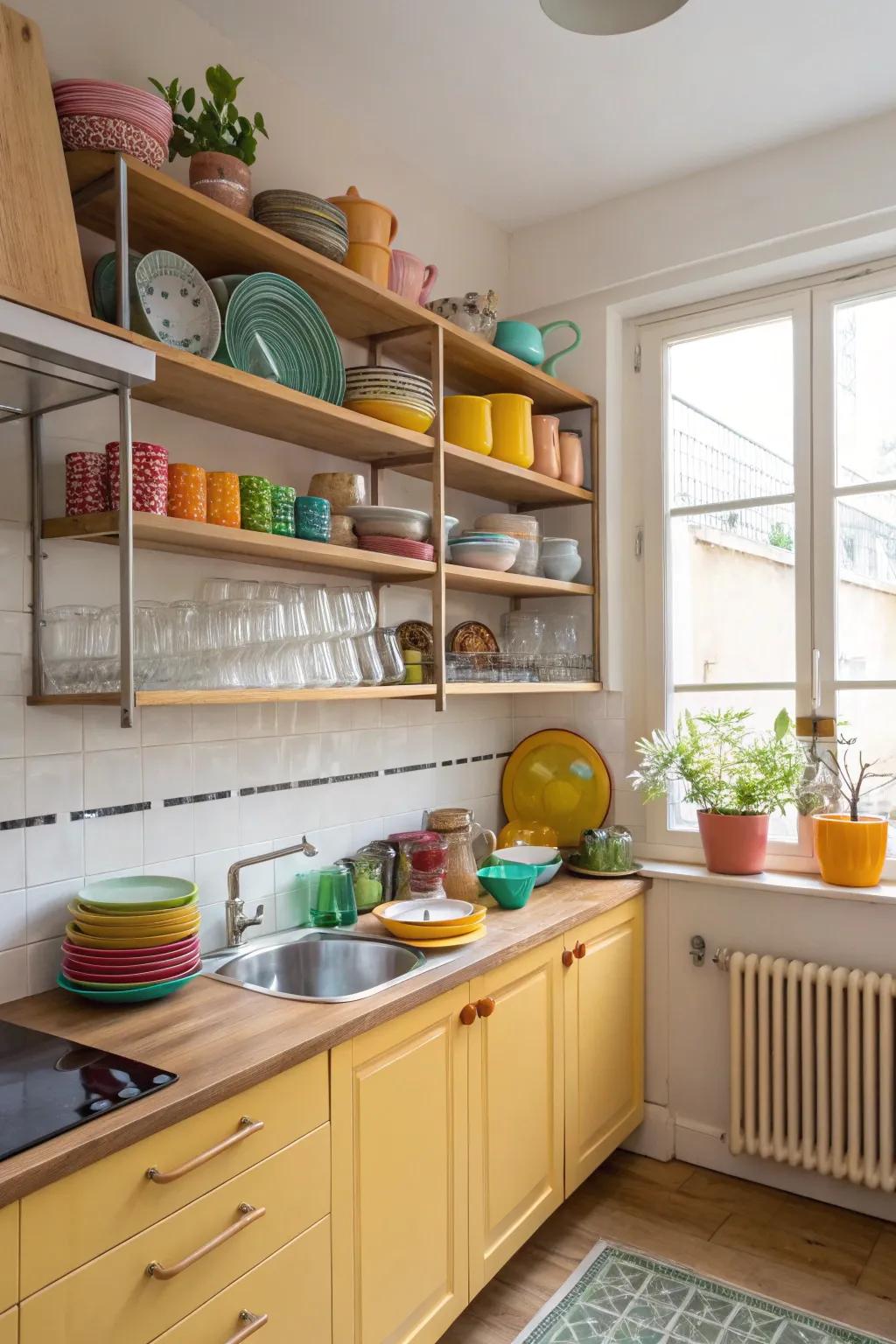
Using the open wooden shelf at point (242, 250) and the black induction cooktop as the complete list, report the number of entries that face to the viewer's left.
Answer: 0

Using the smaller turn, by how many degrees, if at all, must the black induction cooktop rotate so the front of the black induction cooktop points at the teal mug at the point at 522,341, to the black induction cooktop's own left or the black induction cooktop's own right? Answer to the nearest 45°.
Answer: approximately 90° to the black induction cooktop's own left

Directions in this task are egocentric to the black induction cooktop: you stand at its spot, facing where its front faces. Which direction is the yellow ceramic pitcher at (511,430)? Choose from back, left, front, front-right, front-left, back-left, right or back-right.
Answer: left

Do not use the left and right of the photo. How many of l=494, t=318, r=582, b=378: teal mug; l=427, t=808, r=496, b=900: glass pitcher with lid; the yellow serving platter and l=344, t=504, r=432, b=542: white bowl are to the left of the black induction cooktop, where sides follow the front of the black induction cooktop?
4

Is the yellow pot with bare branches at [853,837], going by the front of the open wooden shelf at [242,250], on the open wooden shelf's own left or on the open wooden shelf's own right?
on the open wooden shelf's own left

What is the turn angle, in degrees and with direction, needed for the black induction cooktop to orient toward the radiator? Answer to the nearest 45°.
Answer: approximately 45° to its left

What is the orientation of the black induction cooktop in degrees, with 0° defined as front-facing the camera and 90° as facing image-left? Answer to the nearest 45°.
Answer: approximately 315°
